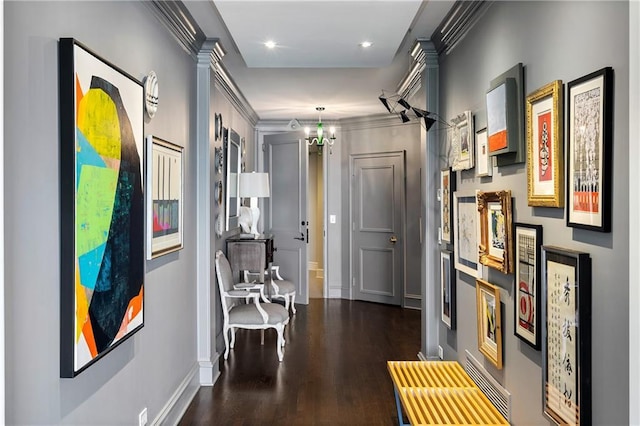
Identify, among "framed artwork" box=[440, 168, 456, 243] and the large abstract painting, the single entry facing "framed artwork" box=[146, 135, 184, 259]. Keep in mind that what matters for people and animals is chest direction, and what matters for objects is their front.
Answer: "framed artwork" box=[440, 168, 456, 243]

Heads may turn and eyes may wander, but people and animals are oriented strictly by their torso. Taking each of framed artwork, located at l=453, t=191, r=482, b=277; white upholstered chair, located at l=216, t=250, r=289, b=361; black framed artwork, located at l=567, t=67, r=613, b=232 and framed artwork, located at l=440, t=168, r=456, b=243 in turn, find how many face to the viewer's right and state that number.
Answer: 1

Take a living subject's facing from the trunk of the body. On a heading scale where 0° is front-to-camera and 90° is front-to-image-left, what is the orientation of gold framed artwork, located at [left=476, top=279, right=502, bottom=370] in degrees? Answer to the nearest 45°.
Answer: approximately 45°

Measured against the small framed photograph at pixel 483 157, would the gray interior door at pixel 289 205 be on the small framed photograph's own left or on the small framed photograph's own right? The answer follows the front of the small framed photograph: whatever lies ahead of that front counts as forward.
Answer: on the small framed photograph's own right

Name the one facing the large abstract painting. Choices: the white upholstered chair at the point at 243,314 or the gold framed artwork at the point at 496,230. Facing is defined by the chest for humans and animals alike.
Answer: the gold framed artwork

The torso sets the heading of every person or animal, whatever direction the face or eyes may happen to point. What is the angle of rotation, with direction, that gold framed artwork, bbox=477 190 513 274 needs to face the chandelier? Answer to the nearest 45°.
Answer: approximately 90° to its right

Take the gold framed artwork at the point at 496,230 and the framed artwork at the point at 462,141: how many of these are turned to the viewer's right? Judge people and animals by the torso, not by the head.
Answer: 0

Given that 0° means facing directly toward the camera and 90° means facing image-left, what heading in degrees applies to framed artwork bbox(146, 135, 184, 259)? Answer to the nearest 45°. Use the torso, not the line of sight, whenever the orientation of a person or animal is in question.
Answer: approximately 315°
